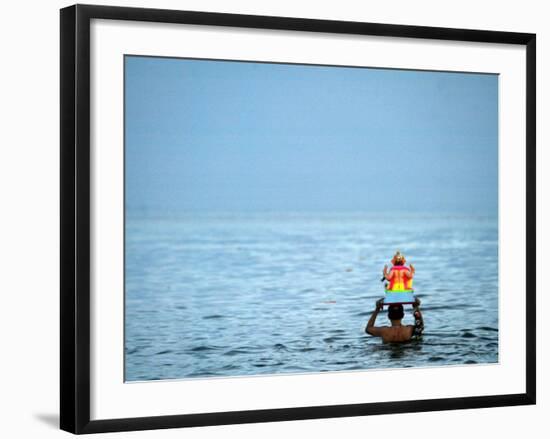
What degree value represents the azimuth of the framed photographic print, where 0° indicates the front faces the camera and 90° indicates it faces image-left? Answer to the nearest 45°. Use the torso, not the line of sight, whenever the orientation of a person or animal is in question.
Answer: approximately 315°
